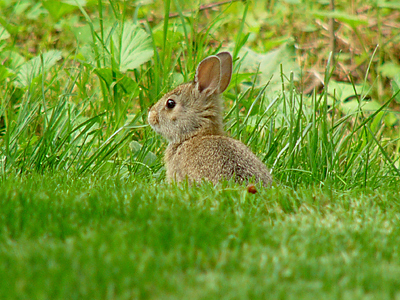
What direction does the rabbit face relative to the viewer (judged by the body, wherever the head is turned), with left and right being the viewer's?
facing to the left of the viewer
